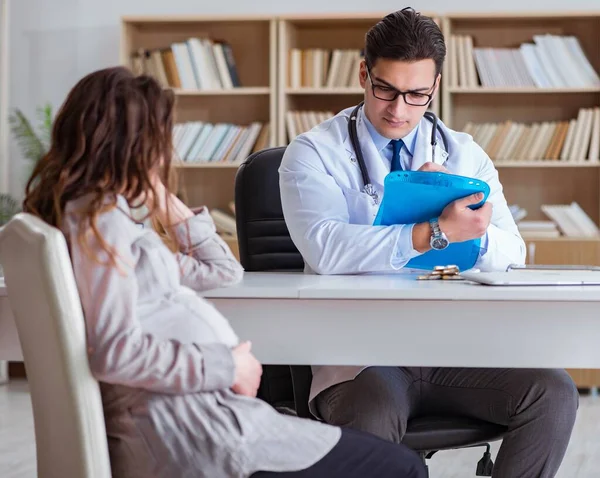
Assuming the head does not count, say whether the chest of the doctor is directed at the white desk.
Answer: yes

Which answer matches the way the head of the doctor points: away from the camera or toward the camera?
toward the camera

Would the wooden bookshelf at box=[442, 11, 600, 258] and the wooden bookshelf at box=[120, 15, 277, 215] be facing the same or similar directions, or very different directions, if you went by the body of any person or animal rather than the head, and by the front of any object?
same or similar directions

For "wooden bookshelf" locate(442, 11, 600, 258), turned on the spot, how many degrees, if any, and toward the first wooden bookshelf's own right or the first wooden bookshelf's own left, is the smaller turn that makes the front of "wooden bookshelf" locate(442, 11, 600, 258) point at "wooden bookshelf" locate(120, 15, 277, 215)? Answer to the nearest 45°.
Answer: approximately 90° to the first wooden bookshelf's own right

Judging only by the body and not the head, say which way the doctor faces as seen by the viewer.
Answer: toward the camera

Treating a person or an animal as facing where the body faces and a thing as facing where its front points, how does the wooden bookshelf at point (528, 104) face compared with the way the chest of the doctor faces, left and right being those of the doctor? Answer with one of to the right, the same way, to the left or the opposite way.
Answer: the same way

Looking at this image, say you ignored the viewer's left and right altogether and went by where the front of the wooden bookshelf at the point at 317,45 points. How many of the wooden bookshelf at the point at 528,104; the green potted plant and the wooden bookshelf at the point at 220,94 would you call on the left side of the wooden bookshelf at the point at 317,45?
1

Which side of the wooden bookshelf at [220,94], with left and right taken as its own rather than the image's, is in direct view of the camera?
front

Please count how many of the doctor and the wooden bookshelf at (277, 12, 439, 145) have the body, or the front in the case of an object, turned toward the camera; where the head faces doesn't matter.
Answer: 2

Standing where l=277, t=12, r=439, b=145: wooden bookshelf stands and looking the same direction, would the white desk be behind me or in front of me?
in front

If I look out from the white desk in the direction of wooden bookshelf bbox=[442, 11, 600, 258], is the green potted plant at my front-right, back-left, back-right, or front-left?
front-left

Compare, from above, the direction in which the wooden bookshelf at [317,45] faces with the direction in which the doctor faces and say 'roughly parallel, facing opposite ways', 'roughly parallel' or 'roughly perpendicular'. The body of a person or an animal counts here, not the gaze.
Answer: roughly parallel

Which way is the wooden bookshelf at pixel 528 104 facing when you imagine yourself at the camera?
facing the viewer

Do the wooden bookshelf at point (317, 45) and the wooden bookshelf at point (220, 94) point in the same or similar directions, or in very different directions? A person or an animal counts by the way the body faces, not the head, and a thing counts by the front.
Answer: same or similar directions

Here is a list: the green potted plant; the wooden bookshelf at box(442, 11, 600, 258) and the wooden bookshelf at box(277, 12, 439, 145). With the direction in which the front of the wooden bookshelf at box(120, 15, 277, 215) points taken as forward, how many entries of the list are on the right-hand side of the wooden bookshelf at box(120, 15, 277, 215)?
1

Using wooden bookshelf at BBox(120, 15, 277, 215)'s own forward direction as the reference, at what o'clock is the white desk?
The white desk is roughly at 12 o'clock from the wooden bookshelf.

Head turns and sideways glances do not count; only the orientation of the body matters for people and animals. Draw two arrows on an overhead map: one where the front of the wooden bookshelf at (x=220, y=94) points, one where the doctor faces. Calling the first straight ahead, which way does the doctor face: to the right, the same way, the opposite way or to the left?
the same way

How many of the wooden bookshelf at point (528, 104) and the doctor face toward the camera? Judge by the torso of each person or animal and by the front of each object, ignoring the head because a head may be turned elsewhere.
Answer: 2

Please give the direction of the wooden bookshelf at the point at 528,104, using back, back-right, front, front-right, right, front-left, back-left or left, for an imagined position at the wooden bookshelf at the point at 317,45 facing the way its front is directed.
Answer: left

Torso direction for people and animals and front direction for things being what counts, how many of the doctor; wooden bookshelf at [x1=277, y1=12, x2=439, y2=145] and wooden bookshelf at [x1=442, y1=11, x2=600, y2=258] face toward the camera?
3
